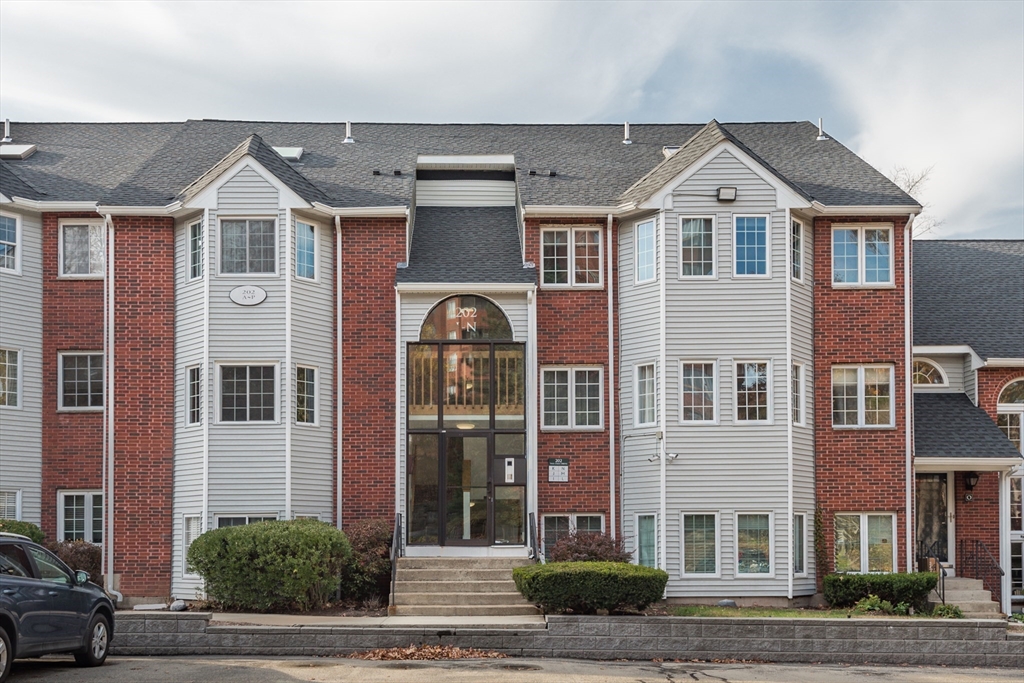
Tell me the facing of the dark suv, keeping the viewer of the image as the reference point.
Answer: facing away from the viewer and to the right of the viewer

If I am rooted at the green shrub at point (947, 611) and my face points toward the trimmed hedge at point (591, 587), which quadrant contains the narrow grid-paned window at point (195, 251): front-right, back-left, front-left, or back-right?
front-right

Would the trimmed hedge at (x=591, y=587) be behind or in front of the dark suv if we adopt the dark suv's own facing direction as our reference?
in front

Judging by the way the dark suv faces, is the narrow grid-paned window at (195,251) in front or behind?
in front

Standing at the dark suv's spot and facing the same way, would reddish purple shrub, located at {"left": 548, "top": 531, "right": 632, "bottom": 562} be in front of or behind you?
in front
